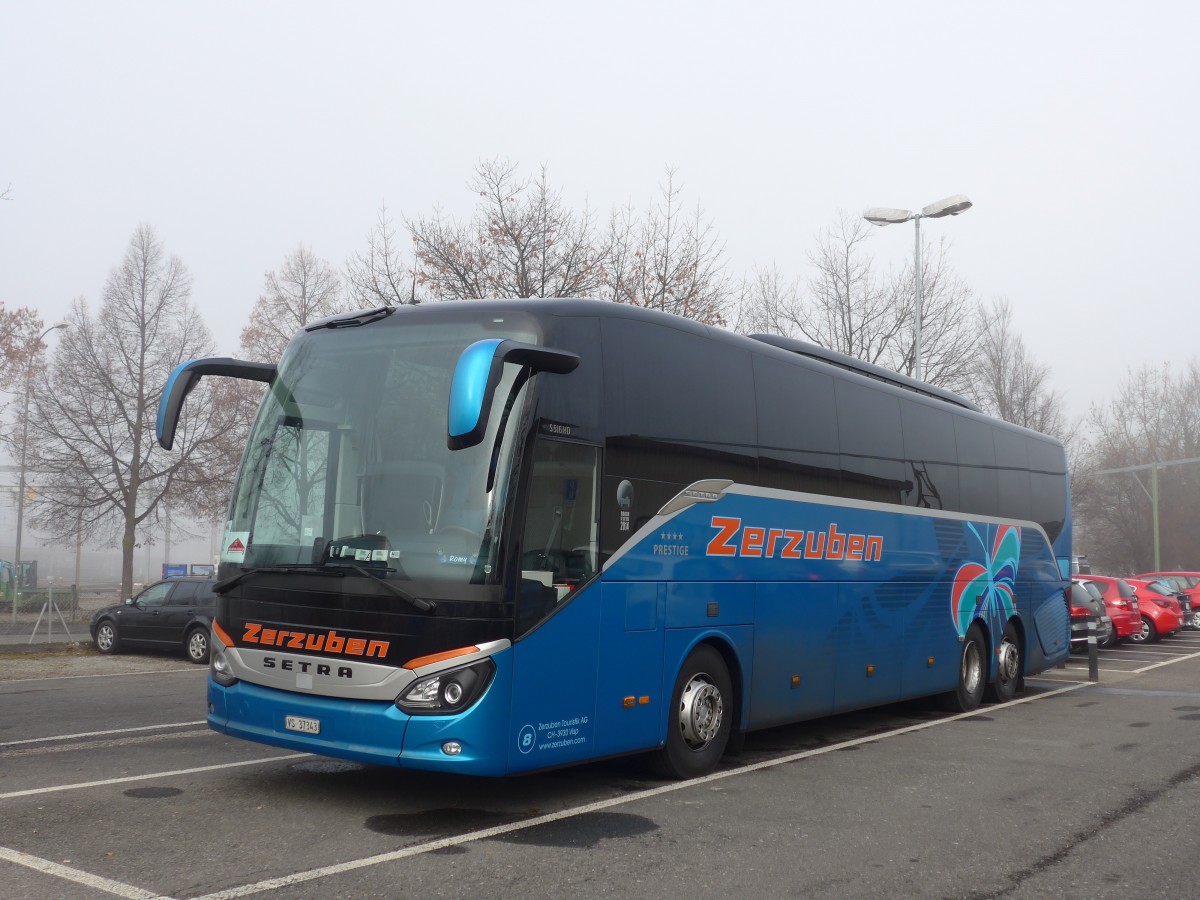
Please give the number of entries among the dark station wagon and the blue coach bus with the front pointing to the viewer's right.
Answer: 0

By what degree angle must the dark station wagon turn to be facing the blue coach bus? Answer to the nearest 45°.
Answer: approximately 135° to its left

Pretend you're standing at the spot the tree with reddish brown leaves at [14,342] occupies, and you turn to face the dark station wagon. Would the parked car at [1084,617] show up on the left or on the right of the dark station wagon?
left

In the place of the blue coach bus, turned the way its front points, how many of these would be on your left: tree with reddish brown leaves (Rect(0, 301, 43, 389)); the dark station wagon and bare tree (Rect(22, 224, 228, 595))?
0

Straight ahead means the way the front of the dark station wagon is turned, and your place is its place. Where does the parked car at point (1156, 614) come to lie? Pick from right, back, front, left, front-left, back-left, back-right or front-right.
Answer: back-right

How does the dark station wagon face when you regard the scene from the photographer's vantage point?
facing away from the viewer and to the left of the viewer

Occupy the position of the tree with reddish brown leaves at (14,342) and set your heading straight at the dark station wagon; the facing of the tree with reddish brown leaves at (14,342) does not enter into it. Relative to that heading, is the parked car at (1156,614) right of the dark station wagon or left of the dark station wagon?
left

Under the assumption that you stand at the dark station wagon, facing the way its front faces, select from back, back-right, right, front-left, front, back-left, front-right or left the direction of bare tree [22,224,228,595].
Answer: front-right

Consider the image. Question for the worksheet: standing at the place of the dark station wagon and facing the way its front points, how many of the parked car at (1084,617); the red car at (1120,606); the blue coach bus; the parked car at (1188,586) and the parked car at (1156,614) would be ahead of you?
0

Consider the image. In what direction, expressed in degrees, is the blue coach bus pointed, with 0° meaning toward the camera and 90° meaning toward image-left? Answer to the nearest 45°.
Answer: approximately 45°

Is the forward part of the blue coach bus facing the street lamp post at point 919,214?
no

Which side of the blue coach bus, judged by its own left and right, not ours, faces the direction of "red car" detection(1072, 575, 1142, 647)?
back

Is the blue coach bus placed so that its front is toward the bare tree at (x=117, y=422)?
no

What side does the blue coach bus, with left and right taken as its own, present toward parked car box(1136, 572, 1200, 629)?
back

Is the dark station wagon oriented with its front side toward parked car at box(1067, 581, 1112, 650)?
no

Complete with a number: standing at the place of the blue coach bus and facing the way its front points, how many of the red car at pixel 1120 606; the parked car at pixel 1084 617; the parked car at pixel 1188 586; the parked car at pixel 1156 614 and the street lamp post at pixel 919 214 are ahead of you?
0
